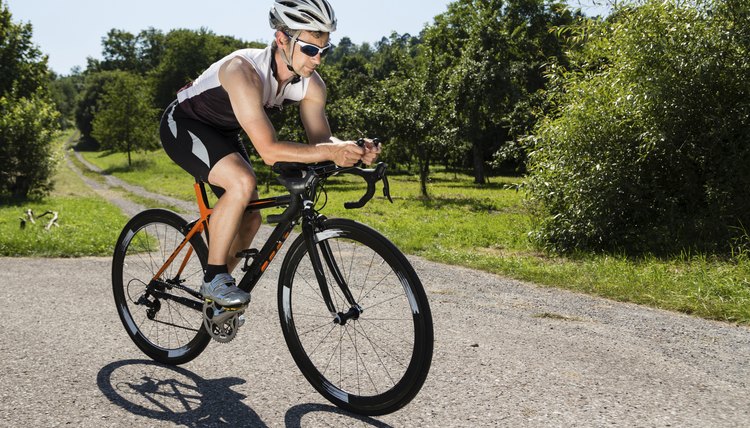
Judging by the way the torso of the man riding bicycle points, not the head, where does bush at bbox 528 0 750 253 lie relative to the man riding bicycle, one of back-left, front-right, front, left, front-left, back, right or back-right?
left

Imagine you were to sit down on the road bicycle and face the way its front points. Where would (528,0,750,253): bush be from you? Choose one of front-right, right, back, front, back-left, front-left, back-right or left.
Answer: left

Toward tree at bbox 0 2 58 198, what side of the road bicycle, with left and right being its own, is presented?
back

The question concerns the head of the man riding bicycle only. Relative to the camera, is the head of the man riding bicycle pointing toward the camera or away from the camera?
toward the camera

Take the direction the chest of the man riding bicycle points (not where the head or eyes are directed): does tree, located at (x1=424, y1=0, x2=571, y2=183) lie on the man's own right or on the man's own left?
on the man's own left

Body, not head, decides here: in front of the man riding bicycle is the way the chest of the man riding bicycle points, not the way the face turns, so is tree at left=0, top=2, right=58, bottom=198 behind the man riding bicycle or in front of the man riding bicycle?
behind

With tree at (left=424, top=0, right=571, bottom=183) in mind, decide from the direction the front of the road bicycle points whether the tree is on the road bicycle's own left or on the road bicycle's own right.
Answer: on the road bicycle's own left

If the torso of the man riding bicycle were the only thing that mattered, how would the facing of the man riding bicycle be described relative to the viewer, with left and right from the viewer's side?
facing the viewer and to the right of the viewer
